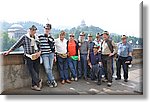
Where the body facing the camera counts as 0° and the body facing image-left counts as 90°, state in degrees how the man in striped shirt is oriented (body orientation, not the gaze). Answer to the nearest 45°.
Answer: approximately 0°
